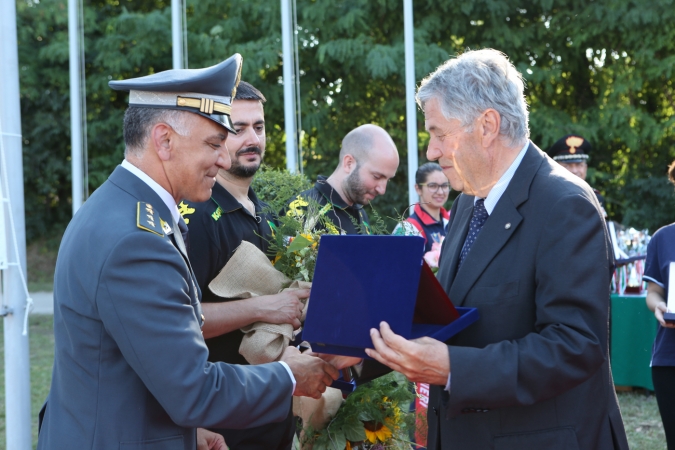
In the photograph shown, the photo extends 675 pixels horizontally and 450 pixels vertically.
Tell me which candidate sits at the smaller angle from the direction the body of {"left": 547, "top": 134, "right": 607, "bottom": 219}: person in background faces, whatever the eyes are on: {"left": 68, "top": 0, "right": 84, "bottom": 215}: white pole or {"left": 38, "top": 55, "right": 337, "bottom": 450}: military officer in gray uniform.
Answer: the military officer in gray uniform

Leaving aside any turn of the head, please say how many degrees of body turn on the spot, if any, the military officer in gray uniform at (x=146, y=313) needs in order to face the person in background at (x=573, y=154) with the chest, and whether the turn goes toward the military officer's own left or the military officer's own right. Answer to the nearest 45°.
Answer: approximately 45° to the military officer's own left

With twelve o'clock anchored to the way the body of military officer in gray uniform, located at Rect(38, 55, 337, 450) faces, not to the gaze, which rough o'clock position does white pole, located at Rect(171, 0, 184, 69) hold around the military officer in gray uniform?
The white pole is roughly at 9 o'clock from the military officer in gray uniform.

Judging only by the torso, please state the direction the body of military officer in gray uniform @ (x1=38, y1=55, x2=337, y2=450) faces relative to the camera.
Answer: to the viewer's right

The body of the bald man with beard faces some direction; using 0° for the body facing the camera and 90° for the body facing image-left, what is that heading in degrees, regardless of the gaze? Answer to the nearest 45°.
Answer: approximately 315°

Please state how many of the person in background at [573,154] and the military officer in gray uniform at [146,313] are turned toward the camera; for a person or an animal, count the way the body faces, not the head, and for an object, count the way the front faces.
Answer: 1

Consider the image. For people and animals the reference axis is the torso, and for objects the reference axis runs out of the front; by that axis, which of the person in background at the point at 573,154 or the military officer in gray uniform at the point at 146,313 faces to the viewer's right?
the military officer in gray uniform

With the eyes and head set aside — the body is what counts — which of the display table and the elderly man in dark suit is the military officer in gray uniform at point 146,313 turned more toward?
the elderly man in dark suit

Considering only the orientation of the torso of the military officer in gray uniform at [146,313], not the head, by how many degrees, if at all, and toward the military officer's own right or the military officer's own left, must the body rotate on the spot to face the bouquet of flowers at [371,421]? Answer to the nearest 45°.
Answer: approximately 45° to the military officer's own left
